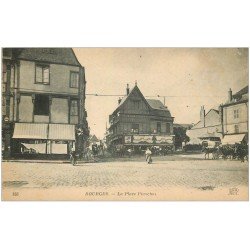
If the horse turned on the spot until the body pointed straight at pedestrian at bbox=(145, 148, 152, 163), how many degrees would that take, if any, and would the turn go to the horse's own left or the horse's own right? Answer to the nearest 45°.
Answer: approximately 45° to the horse's own left

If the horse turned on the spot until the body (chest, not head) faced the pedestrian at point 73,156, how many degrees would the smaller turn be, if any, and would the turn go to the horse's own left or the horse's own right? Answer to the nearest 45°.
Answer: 0° — it already faces them

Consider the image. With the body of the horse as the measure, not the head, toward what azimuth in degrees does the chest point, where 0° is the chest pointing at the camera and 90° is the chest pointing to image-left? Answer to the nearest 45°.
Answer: approximately 90°
